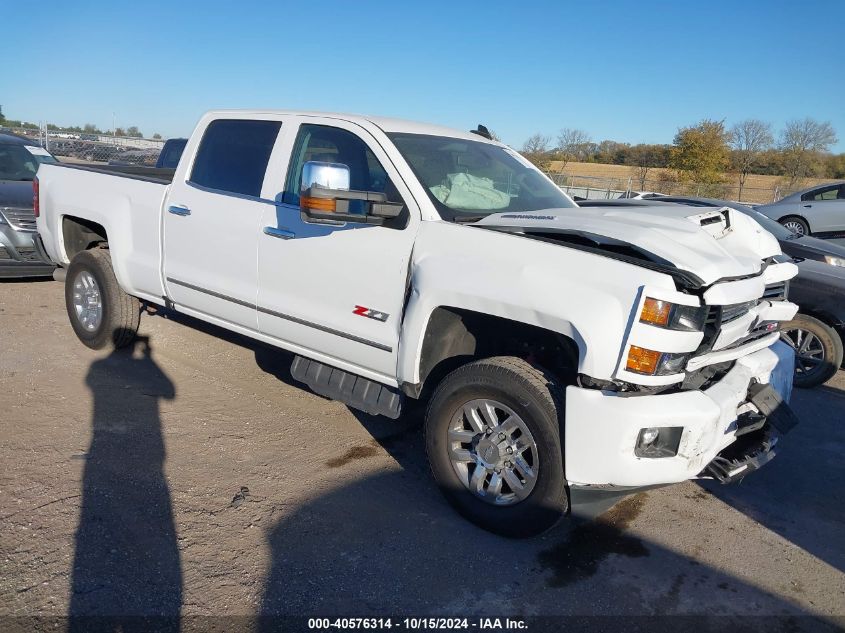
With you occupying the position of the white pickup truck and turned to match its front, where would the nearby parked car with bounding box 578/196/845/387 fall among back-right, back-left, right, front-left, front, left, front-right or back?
left

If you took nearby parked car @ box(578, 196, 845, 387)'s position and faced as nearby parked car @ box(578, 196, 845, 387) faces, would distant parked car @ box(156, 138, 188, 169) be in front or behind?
behind

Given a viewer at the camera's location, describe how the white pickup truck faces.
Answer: facing the viewer and to the right of the viewer

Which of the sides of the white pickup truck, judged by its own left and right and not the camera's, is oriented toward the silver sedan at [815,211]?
left

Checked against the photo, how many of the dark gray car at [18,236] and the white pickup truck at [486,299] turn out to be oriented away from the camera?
0

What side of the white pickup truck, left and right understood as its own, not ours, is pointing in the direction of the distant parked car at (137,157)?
back

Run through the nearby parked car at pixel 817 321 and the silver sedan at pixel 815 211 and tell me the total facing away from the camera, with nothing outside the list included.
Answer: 0

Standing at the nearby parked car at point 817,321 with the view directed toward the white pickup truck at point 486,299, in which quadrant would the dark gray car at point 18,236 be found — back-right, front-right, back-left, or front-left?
front-right

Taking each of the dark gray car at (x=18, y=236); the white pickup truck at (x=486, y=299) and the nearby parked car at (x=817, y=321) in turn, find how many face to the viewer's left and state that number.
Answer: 0
